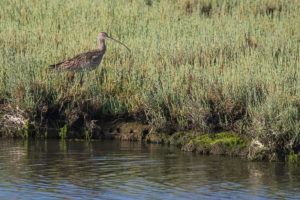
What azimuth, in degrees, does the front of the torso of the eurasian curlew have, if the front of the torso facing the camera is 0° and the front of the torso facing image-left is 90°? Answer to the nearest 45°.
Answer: approximately 270°
